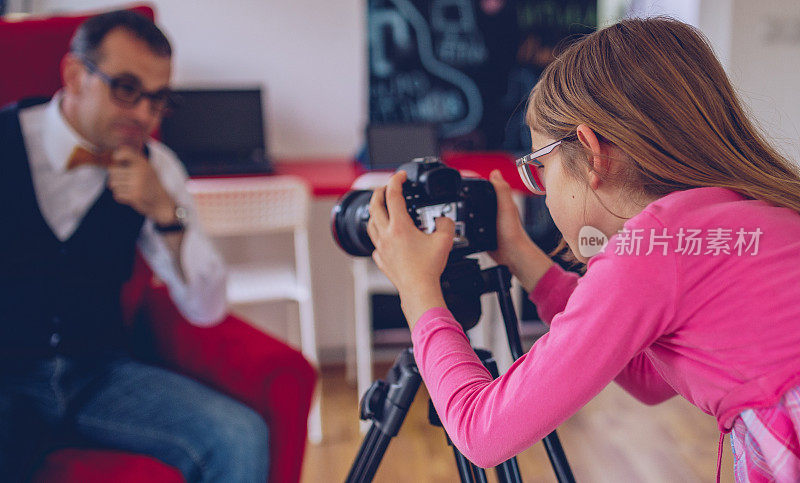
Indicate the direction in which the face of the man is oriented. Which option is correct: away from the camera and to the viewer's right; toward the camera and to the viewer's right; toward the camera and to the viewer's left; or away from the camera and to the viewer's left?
toward the camera and to the viewer's right

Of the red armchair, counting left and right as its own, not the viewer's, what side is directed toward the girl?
front

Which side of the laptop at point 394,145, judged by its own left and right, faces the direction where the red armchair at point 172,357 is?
front

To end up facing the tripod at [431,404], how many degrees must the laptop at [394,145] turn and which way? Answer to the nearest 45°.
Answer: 0° — it already faces it

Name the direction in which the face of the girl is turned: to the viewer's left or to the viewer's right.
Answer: to the viewer's left

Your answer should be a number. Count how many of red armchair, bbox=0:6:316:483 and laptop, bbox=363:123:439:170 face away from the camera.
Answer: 0

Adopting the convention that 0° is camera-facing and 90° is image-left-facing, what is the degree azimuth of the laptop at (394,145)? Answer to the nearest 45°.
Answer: approximately 0°

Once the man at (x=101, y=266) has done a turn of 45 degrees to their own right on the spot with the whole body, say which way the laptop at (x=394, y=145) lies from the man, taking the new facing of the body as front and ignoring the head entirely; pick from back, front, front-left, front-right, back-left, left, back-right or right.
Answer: back-left

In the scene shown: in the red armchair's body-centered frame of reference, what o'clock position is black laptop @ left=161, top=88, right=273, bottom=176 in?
The black laptop is roughly at 8 o'clock from the red armchair.

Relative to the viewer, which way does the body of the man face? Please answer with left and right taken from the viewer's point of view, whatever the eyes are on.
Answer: facing the viewer and to the right of the viewer
